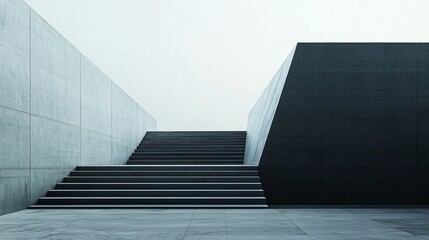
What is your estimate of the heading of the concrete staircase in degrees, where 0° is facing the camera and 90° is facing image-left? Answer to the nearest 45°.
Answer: approximately 0°
